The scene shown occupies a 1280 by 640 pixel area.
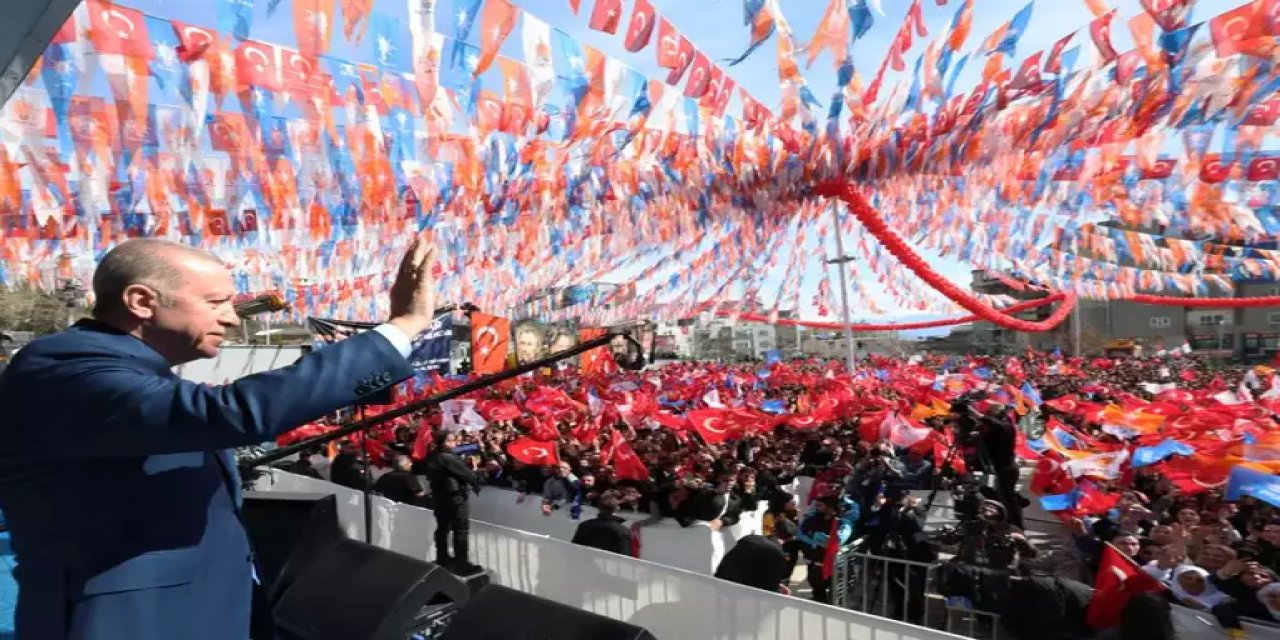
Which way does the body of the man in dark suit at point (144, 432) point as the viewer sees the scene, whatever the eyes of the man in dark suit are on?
to the viewer's right

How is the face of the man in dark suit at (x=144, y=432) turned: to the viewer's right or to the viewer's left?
to the viewer's right

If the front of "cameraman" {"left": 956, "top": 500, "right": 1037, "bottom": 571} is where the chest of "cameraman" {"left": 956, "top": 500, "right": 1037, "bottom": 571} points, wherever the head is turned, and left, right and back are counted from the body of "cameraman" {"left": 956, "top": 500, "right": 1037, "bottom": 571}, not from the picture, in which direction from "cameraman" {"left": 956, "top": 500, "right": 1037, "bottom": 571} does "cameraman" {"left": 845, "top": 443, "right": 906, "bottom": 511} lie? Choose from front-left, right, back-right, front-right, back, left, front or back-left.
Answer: right

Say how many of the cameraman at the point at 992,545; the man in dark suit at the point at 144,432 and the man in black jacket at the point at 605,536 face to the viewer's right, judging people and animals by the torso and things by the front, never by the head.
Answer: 1

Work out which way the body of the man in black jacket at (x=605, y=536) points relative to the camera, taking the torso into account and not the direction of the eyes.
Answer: away from the camera

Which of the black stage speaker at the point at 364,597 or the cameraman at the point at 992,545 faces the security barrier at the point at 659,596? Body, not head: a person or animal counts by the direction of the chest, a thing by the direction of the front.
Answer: the cameraman

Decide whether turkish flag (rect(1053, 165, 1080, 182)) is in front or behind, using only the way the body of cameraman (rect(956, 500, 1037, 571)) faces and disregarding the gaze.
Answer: behind
